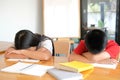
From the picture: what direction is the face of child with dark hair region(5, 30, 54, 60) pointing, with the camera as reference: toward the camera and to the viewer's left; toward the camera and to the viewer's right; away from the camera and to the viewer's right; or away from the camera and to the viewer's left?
toward the camera and to the viewer's left

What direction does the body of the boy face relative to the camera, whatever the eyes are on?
toward the camera

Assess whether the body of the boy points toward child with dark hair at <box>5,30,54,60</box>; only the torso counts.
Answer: no

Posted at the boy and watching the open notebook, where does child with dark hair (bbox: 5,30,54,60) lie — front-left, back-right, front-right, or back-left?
front-right

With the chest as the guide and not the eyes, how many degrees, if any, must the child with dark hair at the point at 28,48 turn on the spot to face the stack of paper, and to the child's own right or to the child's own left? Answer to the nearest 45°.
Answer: approximately 45° to the child's own left

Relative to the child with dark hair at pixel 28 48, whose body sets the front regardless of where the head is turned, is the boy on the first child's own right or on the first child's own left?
on the first child's own left

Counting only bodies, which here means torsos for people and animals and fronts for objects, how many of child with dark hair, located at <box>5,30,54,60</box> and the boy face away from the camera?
0

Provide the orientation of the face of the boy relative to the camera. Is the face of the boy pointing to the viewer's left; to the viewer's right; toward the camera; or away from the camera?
toward the camera
